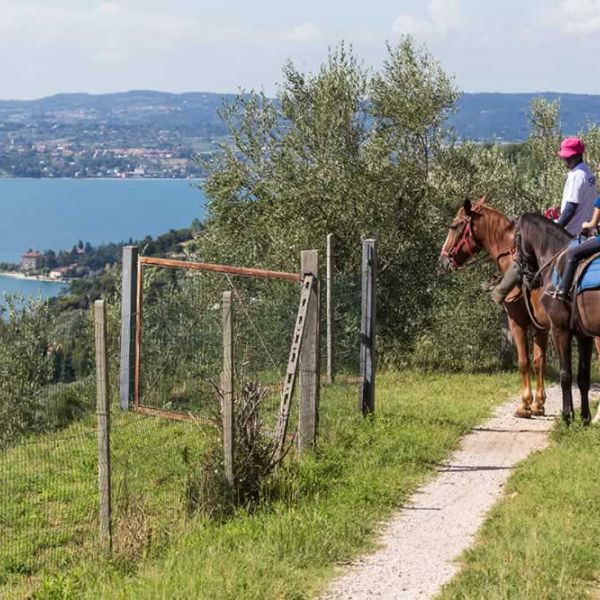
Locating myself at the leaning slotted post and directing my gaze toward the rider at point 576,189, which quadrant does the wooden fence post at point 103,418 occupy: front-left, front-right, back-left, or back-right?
back-right

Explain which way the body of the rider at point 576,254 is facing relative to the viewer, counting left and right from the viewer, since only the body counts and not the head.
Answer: facing to the left of the viewer

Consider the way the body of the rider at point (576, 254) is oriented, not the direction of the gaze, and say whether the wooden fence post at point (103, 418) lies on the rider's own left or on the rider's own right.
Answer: on the rider's own left

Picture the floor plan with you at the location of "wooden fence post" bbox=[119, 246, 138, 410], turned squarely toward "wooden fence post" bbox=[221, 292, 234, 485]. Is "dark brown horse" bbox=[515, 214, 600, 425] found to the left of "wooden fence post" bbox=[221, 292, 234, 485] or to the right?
left

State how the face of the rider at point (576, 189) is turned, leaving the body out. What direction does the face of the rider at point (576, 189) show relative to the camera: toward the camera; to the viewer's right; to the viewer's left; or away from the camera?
to the viewer's left

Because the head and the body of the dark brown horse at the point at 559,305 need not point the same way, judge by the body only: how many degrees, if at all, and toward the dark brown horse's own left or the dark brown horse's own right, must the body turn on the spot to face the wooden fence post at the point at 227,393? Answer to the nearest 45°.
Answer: approximately 45° to the dark brown horse's own left

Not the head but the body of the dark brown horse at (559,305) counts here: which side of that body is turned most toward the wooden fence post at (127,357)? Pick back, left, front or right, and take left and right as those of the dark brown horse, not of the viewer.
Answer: front

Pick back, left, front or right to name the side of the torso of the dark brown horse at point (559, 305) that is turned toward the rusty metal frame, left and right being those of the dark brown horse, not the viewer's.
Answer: front

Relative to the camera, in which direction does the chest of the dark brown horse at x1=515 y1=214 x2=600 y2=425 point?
to the viewer's left

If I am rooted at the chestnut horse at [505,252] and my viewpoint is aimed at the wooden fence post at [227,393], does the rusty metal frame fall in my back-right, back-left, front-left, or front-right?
front-right

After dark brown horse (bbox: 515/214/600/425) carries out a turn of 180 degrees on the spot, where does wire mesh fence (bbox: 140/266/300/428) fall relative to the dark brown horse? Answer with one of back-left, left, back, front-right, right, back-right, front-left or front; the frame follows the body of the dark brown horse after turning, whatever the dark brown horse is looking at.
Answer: back

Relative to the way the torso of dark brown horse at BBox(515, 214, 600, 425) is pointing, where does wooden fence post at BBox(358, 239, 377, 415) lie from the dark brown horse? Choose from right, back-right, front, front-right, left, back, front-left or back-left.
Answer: front
